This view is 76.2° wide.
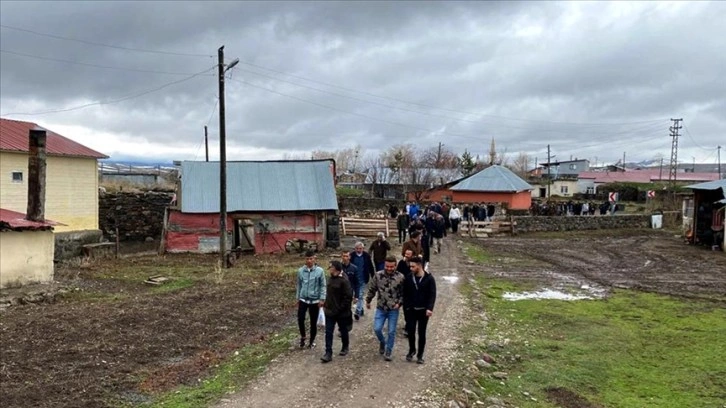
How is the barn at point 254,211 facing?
toward the camera

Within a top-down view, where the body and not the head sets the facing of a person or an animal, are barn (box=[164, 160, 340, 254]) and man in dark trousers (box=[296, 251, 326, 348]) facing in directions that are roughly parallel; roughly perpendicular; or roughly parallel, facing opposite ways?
roughly parallel

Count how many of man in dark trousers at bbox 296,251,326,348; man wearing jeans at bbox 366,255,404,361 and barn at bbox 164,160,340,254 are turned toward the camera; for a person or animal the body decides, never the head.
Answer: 3

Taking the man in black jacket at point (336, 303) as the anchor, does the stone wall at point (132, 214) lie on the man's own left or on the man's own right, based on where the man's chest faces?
on the man's own right

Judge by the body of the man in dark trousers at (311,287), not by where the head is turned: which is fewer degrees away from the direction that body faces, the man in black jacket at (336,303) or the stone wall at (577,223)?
the man in black jacket

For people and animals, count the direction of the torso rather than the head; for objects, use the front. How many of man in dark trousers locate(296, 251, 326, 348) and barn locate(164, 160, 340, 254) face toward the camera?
2

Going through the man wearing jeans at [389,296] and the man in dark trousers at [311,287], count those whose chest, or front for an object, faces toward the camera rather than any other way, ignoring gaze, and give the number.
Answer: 2

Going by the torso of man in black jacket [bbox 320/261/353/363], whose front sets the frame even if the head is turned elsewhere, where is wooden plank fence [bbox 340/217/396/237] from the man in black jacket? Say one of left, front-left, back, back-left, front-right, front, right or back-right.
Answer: back-right

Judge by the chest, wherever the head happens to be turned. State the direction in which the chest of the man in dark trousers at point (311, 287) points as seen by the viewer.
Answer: toward the camera

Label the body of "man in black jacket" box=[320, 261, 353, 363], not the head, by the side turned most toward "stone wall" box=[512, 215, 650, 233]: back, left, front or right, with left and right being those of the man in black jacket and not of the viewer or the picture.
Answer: back

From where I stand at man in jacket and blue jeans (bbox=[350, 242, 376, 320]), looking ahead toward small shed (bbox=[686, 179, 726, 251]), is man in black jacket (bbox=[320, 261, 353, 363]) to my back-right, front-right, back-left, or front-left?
back-right

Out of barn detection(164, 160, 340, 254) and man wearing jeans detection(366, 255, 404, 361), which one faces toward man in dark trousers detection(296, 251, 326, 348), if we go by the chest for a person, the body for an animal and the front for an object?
the barn

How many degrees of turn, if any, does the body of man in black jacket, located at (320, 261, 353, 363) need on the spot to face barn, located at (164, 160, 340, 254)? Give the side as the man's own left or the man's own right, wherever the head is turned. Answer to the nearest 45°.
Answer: approximately 135° to the man's own right
